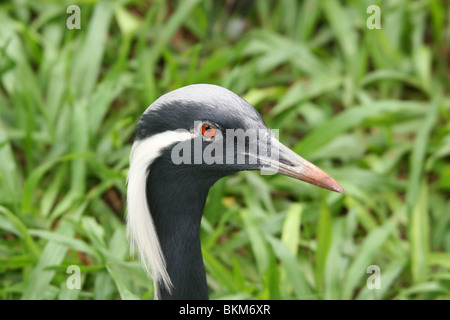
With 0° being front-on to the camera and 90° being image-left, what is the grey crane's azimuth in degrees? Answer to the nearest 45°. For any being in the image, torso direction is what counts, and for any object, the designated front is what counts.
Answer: approximately 270°
